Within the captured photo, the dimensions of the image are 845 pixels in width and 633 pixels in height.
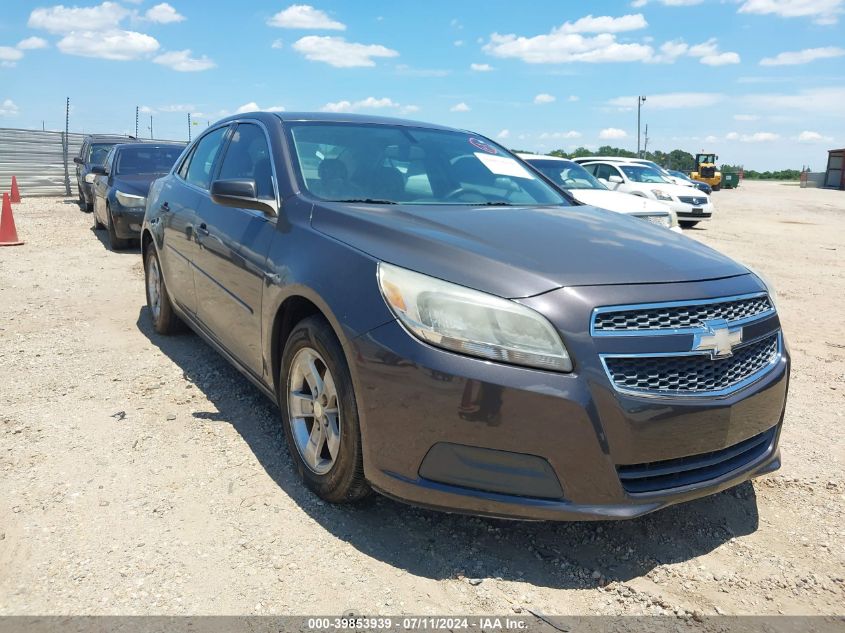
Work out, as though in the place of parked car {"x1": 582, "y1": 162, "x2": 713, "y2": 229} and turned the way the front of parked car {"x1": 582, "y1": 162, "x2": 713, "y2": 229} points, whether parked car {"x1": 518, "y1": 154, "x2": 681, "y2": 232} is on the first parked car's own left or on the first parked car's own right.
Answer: on the first parked car's own right

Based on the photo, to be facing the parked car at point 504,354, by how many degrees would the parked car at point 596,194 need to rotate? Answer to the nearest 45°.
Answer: approximately 45° to its right

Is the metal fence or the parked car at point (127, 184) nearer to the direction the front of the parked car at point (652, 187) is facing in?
the parked car

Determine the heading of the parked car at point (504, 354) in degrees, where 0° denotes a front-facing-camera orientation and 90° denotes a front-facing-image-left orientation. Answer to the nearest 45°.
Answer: approximately 315°

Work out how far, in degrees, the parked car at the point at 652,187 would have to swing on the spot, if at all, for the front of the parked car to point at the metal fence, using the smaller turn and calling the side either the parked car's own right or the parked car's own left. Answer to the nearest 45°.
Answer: approximately 135° to the parked car's own right

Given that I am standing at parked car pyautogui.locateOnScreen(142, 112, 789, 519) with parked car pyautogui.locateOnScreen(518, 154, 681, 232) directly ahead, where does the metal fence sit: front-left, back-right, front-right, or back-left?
front-left

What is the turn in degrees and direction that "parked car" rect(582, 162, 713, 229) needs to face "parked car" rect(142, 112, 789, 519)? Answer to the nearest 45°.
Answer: approximately 45° to its right

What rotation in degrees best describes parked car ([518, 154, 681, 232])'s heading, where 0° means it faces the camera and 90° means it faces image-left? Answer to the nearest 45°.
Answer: approximately 315°

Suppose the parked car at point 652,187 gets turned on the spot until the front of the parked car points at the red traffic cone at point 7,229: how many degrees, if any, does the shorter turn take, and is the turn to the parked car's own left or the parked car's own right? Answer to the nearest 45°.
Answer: approximately 90° to the parked car's own right

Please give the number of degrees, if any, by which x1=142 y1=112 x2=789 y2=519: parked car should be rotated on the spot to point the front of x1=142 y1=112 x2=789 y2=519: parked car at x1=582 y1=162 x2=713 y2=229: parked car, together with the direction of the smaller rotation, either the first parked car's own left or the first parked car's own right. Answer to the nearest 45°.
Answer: approximately 135° to the first parked car's own left

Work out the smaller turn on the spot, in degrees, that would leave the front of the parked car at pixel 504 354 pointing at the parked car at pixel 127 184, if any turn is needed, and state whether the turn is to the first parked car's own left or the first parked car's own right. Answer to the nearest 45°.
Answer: approximately 180°

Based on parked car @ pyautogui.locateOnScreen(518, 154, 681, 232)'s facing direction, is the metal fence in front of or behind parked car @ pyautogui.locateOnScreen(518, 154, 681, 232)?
behind

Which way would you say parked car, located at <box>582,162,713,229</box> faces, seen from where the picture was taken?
facing the viewer and to the right of the viewer

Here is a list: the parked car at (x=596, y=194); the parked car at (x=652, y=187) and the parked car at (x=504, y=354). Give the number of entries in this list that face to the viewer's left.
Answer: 0

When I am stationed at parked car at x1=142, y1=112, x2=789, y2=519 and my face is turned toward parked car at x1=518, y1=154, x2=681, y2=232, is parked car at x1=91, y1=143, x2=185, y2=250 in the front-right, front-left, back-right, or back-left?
front-left
